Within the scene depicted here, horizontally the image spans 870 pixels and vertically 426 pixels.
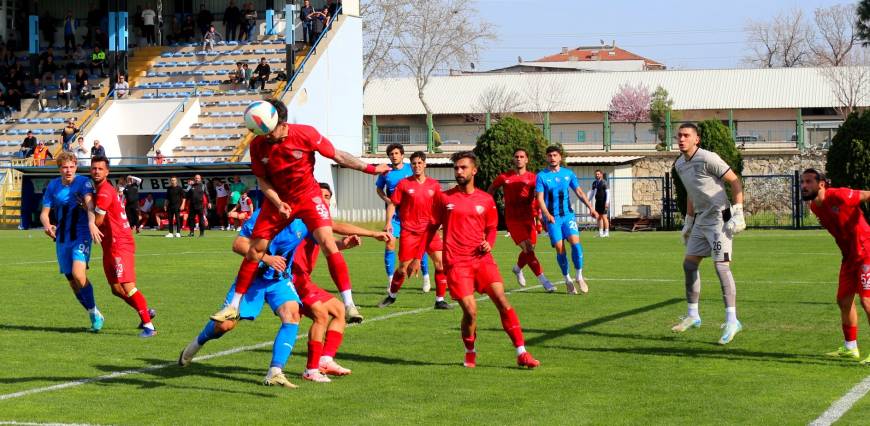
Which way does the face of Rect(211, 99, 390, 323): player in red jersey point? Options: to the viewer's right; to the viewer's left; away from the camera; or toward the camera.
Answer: to the viewer's left

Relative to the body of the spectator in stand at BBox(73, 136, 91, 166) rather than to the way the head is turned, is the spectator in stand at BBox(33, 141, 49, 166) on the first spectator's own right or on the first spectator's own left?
on the first spectator's own right

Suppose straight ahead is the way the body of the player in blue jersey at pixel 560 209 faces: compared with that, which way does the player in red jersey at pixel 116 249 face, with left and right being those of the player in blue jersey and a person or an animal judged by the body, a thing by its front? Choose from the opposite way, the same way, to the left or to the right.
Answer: to the left

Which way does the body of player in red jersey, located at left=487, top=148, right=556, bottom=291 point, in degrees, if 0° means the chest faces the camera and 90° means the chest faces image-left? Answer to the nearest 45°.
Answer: approximately 0°

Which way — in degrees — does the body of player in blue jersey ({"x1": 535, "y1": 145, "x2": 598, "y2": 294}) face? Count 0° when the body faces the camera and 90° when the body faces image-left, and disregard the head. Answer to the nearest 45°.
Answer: approximately 0°

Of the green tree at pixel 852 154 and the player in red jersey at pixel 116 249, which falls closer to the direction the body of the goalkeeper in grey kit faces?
the player in red jersey

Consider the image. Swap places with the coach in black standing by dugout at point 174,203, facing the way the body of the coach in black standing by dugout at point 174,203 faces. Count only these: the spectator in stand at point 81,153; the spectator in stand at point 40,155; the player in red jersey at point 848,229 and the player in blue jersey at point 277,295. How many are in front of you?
2
